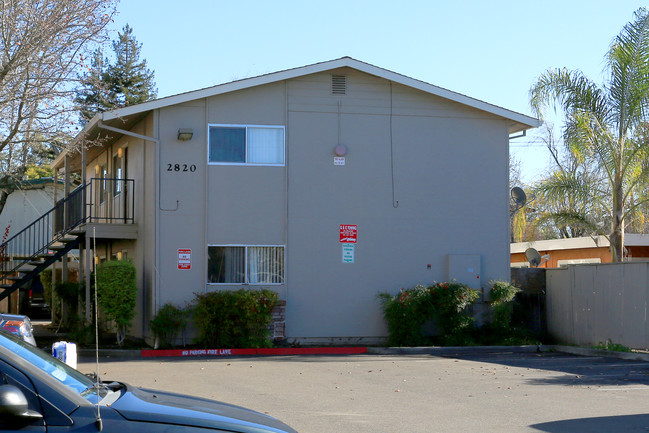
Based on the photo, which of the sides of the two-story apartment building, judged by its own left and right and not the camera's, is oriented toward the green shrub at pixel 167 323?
front

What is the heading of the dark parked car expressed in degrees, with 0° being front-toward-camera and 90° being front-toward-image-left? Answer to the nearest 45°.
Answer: approximately 270°

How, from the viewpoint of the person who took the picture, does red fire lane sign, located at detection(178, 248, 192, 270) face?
facing the viewer

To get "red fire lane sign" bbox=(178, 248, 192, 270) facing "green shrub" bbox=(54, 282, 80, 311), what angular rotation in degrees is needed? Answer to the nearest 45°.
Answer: approximately 135° to its right

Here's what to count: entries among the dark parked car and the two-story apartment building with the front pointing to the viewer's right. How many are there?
1

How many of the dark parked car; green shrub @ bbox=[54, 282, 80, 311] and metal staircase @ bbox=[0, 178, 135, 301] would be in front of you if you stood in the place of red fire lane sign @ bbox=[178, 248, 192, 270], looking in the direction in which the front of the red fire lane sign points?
1

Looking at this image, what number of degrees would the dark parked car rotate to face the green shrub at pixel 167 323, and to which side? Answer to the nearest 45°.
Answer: approximately 90° to its left

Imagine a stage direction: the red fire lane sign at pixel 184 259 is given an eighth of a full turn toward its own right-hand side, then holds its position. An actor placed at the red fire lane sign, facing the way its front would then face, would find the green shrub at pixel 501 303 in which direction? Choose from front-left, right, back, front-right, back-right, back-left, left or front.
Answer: back-left

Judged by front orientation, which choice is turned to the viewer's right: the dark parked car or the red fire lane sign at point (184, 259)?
the dark parked car

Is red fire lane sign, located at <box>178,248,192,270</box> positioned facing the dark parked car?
yes

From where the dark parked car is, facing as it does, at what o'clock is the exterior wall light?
The exterior wall light is roughly at 9 o'clock from the dark parked car.

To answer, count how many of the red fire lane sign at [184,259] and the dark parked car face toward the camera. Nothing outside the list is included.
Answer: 1
